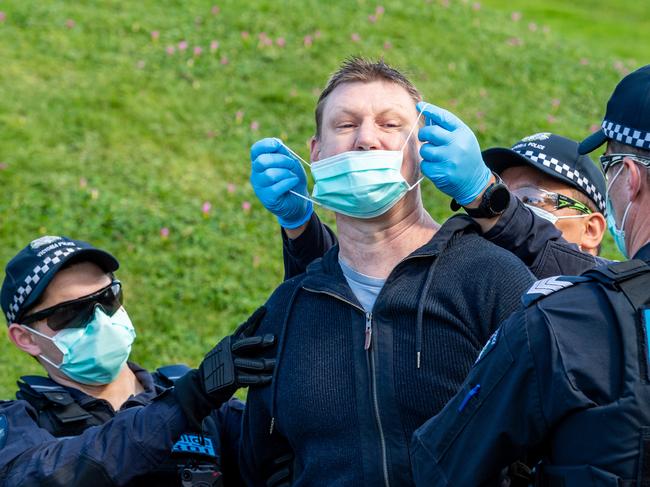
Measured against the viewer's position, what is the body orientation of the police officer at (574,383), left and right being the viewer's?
facing away from the viewer and to the left of the viewer

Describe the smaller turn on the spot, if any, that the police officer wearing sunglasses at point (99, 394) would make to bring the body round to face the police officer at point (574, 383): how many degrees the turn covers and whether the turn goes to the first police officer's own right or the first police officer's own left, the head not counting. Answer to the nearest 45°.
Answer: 0° — they already face them

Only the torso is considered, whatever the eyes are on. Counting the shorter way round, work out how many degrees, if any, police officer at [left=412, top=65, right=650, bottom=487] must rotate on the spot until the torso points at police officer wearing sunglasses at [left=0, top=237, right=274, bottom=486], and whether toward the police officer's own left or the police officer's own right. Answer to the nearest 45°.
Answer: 0° — they already face them

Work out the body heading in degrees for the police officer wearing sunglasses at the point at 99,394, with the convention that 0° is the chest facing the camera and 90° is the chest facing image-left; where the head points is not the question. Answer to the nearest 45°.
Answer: approximately 315°

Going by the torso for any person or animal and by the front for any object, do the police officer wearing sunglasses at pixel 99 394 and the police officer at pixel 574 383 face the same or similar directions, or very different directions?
very different directions
